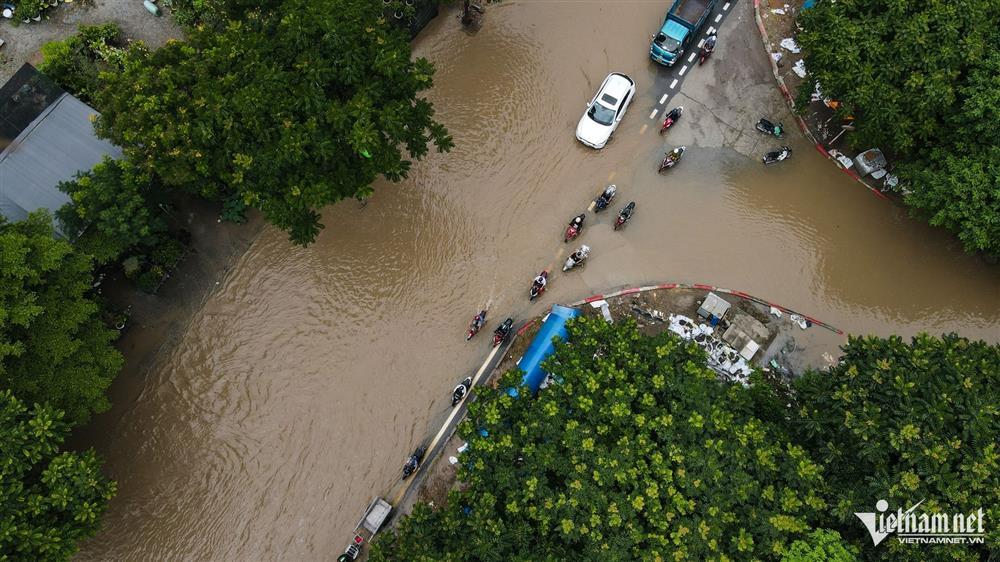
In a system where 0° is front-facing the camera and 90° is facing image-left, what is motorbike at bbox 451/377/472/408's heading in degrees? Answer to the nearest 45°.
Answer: approximately 45°

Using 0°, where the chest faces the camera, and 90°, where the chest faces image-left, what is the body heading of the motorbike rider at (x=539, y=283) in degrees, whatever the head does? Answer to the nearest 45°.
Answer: approximately 45°

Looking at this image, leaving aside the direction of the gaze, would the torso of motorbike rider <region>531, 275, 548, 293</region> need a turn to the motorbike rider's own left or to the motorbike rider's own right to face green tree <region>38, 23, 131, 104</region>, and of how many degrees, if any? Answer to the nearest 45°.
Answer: approximately 45° to the motorbike rider's own right

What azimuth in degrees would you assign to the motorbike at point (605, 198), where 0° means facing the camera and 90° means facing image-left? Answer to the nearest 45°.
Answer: approximately 45°

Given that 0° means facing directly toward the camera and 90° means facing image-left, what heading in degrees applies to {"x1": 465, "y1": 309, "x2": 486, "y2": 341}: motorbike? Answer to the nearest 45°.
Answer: approximately 45°
